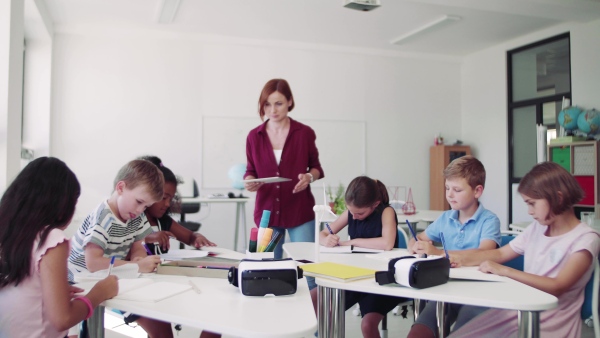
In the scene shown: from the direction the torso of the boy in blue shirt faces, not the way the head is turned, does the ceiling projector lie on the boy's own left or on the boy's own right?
on the boy's own right

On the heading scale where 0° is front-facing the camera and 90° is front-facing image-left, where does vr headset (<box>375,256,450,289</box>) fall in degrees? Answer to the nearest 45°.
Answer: approximately 315°

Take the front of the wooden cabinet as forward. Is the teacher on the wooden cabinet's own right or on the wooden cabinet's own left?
on the wooden cabinet's own right

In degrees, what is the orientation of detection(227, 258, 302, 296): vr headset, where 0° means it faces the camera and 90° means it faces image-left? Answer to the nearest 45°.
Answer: approximately 0°

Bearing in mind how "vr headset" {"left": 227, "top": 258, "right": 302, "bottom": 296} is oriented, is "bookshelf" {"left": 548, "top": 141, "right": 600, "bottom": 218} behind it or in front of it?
behind

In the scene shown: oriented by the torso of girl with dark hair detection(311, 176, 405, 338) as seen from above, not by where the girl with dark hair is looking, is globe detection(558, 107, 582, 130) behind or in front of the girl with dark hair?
behind

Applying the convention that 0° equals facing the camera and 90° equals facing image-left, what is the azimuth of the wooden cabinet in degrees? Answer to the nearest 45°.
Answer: approximately 315°

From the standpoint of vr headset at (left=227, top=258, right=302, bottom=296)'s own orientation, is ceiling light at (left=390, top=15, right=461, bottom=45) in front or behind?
behind

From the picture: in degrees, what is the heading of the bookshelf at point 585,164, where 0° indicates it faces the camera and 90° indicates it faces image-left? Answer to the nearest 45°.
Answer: approximately 45°

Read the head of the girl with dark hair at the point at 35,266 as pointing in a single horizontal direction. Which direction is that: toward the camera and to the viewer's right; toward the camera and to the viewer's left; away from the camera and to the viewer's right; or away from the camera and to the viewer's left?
away from the camera and to the viewer's right

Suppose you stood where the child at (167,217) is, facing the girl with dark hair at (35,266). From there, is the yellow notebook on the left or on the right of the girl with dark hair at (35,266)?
left
